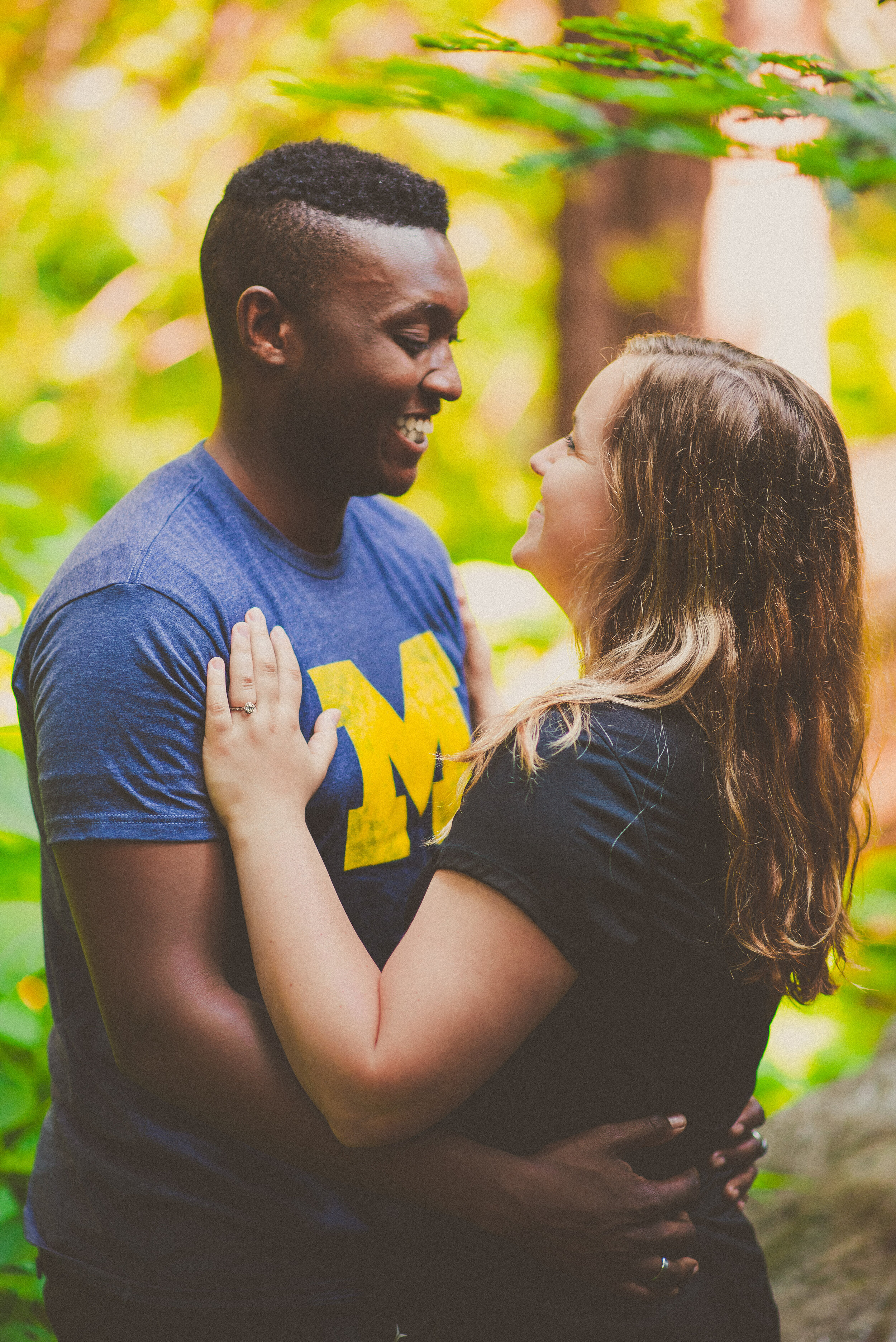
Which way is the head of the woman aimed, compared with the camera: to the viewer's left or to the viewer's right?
to the viewer's left

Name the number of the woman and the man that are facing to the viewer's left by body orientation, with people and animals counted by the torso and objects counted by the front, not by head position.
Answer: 1

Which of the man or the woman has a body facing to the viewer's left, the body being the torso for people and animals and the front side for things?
the woman

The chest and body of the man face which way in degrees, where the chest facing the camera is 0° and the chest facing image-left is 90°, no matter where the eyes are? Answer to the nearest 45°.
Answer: approximately 315°

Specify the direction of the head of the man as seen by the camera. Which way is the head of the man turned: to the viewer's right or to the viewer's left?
to the viewer's right

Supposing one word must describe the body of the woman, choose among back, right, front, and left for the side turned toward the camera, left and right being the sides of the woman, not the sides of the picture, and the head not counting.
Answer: left
